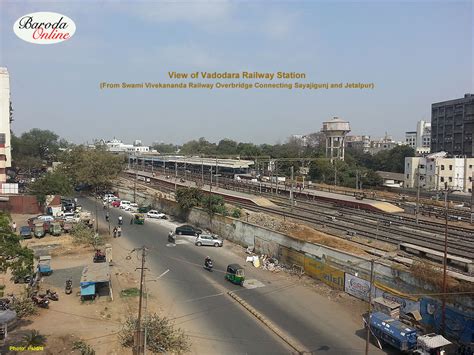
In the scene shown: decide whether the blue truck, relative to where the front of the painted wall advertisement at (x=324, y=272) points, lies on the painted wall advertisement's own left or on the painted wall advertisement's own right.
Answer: on the painted wall advertisement's own left

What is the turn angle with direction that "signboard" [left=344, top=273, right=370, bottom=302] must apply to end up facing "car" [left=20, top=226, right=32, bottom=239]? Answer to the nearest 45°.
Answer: approximately 45° to its right

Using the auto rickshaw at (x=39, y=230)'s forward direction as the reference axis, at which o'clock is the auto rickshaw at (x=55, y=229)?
the auto rickshaw at (x=55, y=229) is roughly at 9 o'clock from the auto rickshaw at (x=39, y=230).

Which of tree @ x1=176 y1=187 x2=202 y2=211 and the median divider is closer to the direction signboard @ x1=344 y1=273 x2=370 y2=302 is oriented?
the median divider

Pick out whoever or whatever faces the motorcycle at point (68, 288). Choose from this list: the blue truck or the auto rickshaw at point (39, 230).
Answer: the auto rickshaw

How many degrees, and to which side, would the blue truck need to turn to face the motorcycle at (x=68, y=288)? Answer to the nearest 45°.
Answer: approximately 135° to its right

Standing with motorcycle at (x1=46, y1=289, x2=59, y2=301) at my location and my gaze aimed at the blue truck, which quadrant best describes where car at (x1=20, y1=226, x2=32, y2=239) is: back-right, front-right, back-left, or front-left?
back-left

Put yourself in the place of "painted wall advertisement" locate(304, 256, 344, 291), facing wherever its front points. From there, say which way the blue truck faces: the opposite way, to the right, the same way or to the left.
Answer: to the left

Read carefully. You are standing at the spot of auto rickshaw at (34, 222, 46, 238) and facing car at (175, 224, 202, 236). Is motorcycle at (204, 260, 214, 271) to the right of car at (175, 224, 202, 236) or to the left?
right

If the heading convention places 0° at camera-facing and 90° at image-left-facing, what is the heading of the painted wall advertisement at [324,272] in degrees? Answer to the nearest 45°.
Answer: approximately 45°

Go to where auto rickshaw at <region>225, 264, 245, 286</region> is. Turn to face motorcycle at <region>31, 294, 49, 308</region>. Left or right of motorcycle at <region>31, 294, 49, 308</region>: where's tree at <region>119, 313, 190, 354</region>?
left

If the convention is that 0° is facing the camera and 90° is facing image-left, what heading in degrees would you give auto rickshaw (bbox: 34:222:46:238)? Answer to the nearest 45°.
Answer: approximately 0°

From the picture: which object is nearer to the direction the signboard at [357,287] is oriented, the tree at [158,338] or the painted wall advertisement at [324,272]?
the tree

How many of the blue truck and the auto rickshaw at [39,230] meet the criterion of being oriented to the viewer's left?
0
